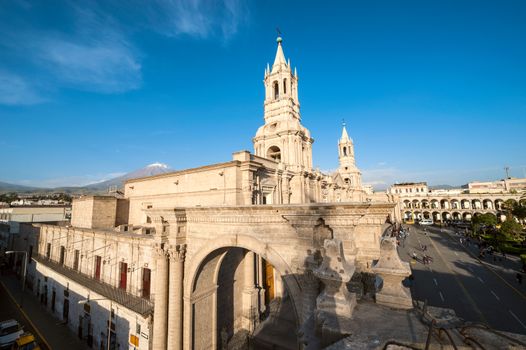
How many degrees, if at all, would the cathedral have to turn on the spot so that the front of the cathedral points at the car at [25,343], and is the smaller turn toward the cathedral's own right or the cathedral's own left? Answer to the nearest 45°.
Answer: approximately 135° to the cathedral's own right

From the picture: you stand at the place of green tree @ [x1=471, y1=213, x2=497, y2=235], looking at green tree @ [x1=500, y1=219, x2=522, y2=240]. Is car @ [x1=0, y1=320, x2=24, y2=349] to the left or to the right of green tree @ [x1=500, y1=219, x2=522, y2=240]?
right

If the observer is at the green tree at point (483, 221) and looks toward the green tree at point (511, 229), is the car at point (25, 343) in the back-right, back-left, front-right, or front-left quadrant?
front-right

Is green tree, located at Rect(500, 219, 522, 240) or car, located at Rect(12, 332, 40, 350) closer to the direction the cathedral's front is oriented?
the green tree

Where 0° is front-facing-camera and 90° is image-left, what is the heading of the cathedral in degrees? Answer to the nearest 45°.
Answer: approximately 315°

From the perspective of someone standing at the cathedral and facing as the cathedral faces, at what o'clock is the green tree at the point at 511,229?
The green tree is roughly at 10 o'clock from the cathedral.

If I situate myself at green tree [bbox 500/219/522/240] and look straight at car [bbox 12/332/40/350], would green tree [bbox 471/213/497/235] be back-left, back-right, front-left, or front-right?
back-right

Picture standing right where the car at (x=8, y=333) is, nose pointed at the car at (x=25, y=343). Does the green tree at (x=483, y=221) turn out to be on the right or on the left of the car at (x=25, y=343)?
left
